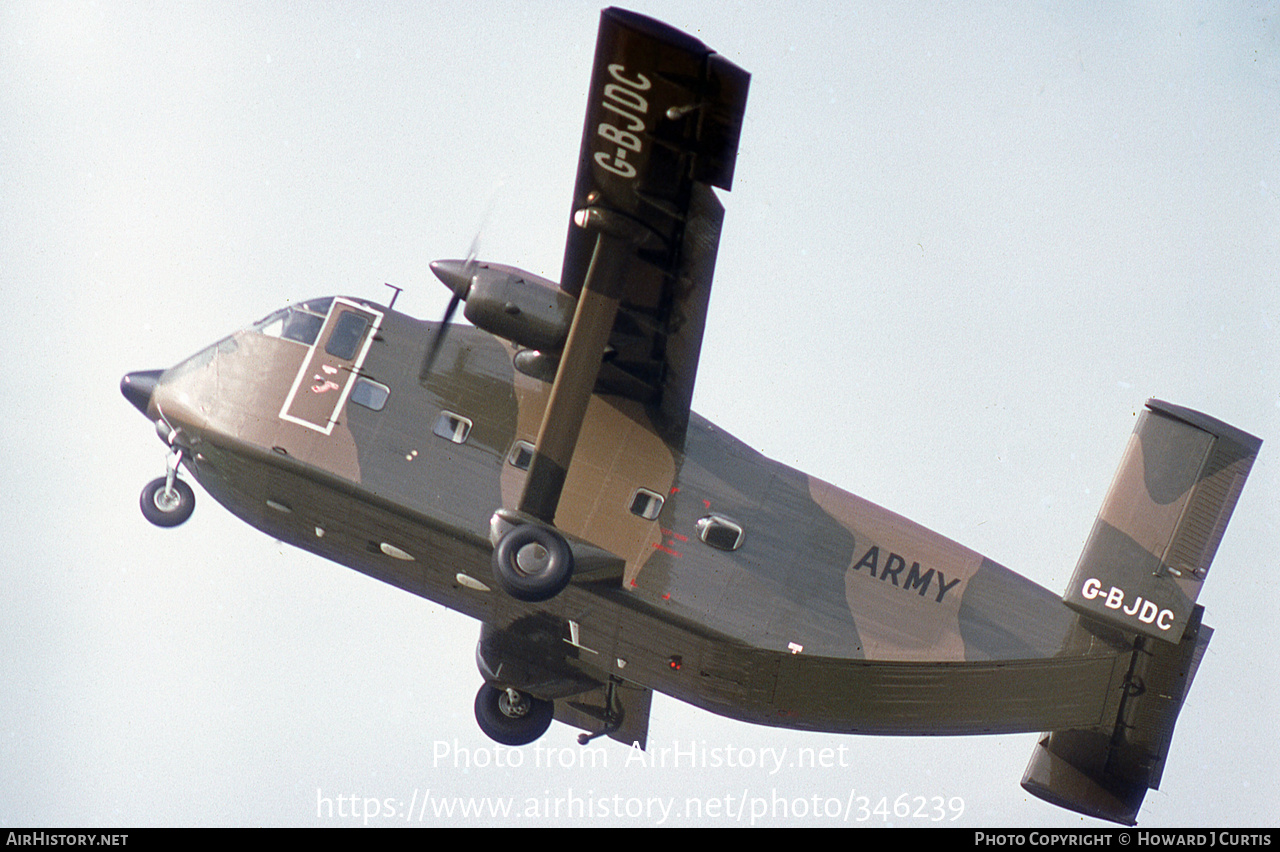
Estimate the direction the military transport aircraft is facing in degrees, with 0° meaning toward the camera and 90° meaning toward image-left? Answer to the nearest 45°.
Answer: approximately 90°
